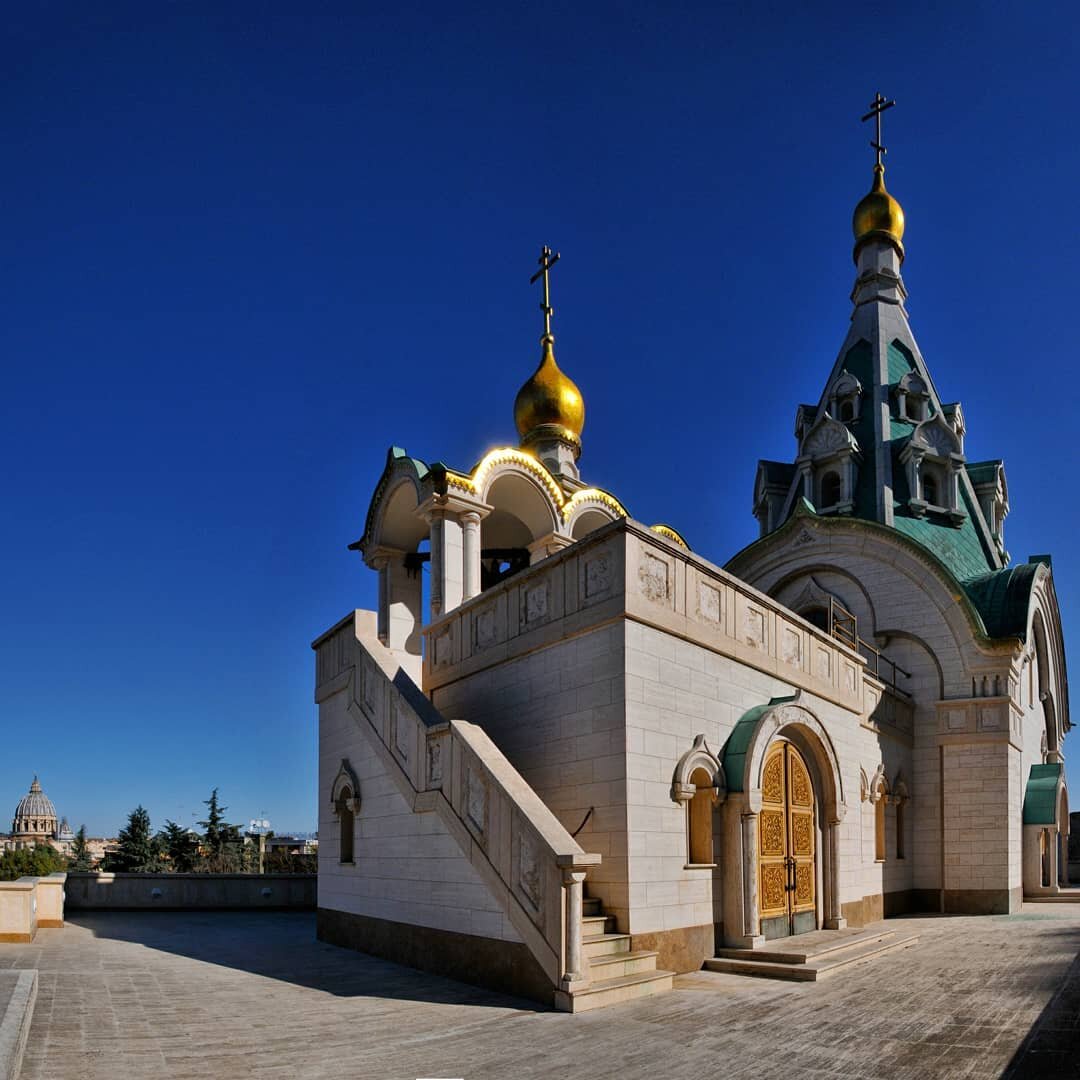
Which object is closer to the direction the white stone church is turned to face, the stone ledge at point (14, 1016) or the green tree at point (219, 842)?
the stone ledge

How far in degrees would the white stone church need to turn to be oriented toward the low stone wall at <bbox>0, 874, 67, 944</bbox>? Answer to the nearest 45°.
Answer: approximately 135° to its right

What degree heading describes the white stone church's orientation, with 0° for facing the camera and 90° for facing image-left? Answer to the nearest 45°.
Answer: approximately 315°

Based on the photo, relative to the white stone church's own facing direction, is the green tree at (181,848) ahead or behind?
behind

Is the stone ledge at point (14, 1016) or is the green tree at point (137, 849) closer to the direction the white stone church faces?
the stone ledge

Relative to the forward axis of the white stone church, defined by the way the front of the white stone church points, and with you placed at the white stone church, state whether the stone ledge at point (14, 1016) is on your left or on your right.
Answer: on your right
